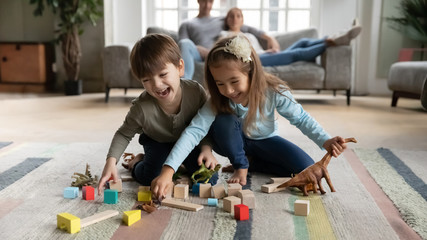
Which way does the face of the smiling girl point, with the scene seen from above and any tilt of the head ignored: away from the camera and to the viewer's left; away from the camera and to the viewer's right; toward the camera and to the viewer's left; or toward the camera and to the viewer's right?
toward the camera and to the viewer's left

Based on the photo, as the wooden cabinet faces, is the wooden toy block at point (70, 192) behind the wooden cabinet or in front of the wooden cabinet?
in front

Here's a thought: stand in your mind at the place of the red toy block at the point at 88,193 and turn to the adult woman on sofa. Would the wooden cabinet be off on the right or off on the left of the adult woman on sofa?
left

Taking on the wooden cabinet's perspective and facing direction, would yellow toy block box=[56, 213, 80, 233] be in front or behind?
in front

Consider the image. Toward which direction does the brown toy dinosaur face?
to the viewer's right

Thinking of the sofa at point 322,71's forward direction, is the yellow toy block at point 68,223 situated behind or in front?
in front

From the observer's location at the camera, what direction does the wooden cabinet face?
facing the viewer

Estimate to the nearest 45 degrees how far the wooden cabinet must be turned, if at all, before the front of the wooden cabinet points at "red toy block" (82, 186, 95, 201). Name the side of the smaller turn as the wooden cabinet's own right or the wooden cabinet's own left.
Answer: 0° — it already faces it

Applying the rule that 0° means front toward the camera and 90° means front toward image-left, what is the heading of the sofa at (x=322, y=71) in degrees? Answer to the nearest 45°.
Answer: approximately 0°

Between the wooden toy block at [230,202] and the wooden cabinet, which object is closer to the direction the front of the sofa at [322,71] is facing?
the wooden toy block

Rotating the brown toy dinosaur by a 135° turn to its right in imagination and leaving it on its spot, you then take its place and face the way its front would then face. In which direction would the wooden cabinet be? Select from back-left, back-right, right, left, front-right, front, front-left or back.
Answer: right
